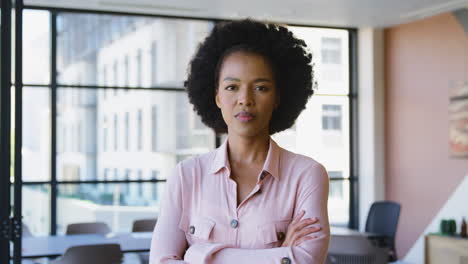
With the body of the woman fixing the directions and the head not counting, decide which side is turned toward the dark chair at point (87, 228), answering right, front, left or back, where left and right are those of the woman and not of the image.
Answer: back

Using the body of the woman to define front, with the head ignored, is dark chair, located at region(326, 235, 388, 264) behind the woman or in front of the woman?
behind

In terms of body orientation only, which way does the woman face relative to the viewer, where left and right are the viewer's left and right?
facing the viewer

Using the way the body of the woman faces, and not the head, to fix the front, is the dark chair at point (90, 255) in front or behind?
behind

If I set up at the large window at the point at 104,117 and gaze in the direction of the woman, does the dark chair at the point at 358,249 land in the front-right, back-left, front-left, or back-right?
front-left

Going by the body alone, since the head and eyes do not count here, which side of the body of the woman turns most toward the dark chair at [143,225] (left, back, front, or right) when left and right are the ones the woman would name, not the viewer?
back

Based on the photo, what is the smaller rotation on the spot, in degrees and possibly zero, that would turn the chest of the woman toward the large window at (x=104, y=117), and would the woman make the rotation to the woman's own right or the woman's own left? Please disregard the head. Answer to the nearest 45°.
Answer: approximately 180°

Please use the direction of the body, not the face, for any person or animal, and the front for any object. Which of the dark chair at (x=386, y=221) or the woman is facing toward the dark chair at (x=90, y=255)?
the dark chair at (x=386, y=221)

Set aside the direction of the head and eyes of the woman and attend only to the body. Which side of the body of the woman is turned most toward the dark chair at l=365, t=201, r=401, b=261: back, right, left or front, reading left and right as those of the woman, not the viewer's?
back

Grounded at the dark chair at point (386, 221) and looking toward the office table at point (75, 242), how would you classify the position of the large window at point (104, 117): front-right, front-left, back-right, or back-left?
front-right

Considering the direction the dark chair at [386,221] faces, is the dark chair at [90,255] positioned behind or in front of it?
in front

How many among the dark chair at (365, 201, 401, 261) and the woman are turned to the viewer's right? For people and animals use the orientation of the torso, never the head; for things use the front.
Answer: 0

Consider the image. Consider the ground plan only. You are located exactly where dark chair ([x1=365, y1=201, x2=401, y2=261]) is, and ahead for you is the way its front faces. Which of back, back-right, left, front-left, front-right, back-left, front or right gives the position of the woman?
front-left
